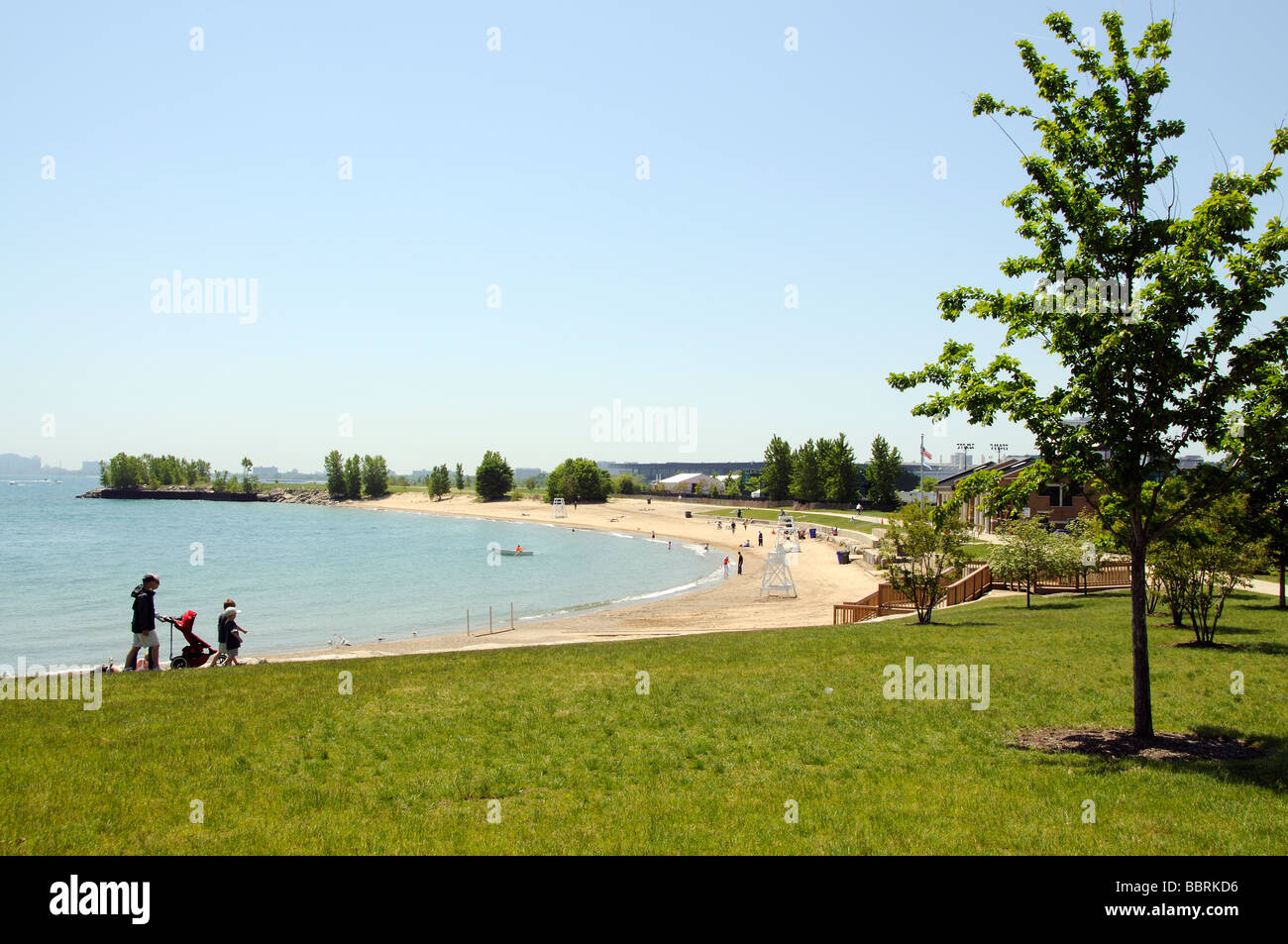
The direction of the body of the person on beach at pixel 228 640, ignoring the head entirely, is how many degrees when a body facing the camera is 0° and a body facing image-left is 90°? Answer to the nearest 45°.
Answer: approximately 270°

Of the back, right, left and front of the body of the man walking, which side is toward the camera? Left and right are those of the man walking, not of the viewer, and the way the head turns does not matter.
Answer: right

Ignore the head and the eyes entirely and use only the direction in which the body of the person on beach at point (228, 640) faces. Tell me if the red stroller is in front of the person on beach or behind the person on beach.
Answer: behind

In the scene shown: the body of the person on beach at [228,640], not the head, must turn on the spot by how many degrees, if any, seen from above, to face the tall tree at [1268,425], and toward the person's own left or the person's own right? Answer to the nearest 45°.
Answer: approximately 45° to the person's own right

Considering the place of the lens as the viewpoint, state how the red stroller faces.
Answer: facing to the right of the viewer

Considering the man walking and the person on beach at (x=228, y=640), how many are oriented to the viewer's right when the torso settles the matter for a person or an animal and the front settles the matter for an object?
2

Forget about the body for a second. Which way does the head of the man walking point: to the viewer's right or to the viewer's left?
to the viewer's right

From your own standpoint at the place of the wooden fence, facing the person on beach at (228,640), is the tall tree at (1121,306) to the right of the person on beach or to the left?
left
